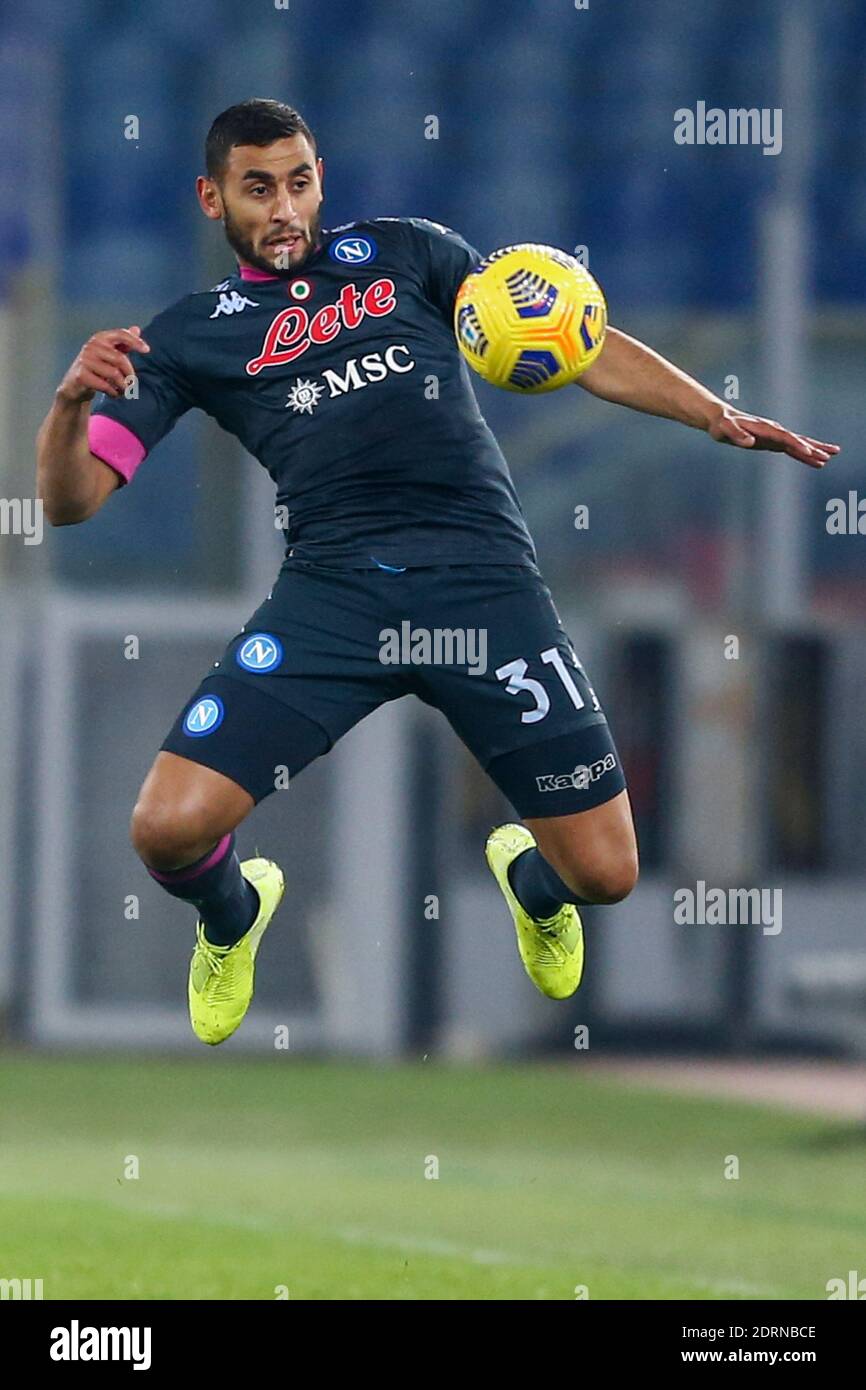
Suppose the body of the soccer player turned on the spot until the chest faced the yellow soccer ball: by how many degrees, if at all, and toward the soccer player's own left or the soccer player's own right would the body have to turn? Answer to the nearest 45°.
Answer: approximately 45° to the soccer player's own left

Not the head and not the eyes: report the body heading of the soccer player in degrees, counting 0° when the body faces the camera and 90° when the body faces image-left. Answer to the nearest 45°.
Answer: approximately 0°

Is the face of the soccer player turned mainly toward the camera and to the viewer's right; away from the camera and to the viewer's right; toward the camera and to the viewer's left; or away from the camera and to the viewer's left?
toward the camera and to the viewer's right
